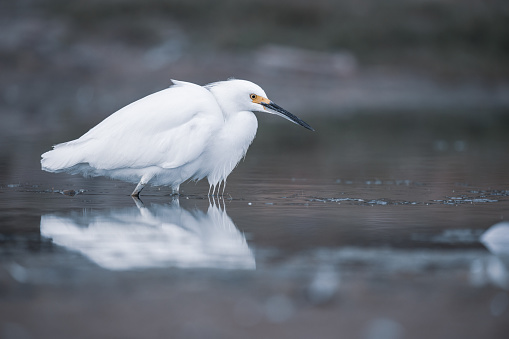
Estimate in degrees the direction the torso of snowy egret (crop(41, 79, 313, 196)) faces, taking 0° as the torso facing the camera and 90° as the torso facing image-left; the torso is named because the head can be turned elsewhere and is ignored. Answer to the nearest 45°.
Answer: approximately 270°
